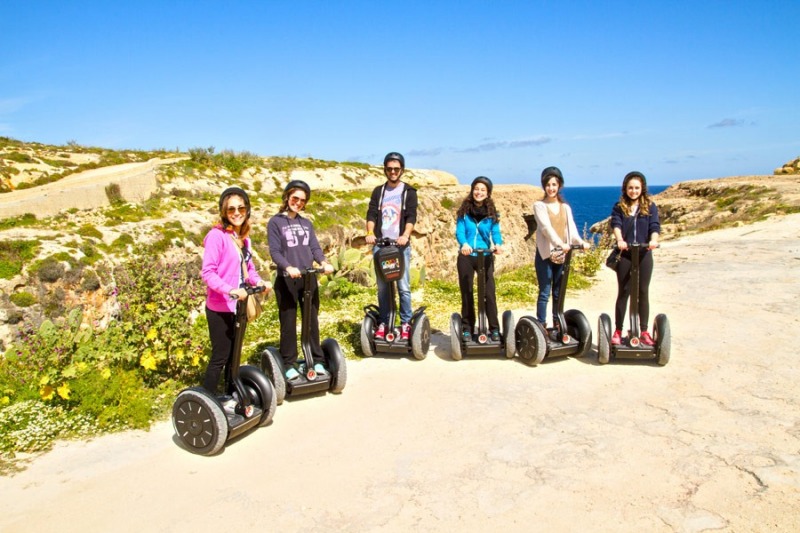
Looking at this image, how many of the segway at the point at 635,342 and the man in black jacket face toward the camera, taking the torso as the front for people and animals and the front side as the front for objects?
2

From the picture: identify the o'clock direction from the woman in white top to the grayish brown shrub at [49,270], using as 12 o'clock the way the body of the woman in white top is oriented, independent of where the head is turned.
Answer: The grayish brown shrub is roughly at 4 o'clock from the woman in white top.

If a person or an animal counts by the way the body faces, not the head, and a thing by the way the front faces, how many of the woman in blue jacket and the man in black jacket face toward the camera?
2

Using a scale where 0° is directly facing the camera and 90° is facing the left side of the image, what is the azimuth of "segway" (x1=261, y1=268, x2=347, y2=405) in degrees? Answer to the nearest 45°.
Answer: approximately 315°

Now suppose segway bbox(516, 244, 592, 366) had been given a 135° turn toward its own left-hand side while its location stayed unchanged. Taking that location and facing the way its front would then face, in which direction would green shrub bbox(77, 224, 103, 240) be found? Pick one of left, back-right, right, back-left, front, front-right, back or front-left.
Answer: left

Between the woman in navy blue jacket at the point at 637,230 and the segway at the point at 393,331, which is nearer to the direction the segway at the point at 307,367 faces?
the woman in navy blue jacket

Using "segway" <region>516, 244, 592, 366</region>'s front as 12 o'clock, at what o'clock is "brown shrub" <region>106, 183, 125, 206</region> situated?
The brown shrub is roughly at 5 o'clock from the segway.

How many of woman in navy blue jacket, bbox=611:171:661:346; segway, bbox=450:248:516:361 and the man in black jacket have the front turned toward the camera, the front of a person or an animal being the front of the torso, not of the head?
3

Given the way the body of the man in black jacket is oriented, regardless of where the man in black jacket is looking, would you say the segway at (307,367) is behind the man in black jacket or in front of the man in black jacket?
in front
